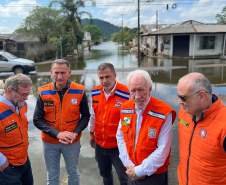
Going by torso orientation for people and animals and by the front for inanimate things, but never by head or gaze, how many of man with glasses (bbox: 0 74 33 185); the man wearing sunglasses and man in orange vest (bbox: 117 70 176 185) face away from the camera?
0

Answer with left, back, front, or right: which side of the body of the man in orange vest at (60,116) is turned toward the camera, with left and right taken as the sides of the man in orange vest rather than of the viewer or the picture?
front

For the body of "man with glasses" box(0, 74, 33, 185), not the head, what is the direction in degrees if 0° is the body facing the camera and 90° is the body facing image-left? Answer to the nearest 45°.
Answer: approximately 315°

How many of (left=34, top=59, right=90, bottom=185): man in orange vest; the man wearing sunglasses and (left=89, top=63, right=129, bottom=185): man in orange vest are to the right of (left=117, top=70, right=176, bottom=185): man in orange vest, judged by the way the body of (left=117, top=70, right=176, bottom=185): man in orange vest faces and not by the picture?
2

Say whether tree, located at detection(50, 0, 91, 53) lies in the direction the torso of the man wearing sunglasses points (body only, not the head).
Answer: no

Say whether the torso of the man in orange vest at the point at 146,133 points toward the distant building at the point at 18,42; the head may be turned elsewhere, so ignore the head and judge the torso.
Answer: no

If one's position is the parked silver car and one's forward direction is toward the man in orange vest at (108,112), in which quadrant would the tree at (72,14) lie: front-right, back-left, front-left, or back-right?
back-left

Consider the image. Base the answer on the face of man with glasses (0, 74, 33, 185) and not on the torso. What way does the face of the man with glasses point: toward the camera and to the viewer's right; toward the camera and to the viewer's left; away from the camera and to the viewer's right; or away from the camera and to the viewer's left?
toward the camera and to the viewer's right

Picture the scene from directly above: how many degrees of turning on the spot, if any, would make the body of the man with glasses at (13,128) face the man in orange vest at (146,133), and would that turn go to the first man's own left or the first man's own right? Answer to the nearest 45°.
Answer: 0° — they already face them

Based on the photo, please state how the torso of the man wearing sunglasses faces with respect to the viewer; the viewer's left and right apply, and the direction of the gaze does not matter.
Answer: facing the viewer and to the left of the viewer

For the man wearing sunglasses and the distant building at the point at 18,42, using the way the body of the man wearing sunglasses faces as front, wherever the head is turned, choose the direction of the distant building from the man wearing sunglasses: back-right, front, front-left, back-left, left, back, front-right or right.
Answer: right

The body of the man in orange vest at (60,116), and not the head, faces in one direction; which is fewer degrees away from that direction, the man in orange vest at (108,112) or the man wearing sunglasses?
the man wearing sunglasses

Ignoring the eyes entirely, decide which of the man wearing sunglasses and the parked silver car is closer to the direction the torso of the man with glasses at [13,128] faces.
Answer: the man wearing sunglasses

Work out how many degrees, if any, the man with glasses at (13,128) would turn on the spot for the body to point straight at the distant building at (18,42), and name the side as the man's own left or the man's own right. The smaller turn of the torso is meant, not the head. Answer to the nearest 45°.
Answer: approximately 135° to the man's own left

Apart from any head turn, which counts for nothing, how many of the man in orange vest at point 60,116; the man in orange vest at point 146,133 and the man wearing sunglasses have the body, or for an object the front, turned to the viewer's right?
0

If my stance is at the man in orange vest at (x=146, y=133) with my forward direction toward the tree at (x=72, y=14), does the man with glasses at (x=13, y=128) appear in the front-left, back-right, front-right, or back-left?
front-left

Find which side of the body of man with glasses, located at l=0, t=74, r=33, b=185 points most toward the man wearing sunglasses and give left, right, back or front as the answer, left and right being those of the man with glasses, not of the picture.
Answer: front

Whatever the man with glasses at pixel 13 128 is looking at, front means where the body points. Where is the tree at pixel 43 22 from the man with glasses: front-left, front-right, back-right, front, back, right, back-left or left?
back-left
